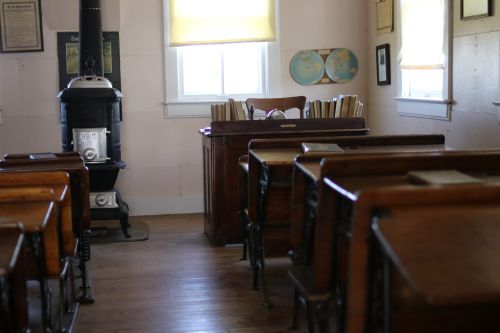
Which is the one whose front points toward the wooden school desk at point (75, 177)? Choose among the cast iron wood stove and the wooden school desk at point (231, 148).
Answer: the cast iron wood stove

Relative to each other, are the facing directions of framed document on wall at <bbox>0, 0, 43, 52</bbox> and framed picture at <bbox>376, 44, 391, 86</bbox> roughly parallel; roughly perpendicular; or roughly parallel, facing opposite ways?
roughly perpendicular

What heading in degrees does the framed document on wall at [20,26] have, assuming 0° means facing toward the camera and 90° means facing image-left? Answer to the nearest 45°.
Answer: approximately 0°

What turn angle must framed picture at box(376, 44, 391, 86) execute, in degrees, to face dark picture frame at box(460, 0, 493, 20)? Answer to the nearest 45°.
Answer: approximately 45° to its left

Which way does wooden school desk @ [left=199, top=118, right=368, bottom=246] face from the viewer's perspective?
away from the camera

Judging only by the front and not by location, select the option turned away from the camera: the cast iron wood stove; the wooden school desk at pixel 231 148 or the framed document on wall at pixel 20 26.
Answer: the wooden school desk

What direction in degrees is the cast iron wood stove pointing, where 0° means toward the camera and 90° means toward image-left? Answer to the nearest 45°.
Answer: approximately 0°

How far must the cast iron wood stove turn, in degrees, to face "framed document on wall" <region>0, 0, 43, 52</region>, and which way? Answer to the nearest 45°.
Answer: approximately 135° to its right

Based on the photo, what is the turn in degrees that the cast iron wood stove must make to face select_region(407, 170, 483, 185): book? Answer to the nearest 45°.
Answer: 0° — it already faces it

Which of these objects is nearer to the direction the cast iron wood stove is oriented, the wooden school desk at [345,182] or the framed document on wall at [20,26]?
the wooden school desk

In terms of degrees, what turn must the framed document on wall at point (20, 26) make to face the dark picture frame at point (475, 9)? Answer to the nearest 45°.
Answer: approximately 45° to its left
